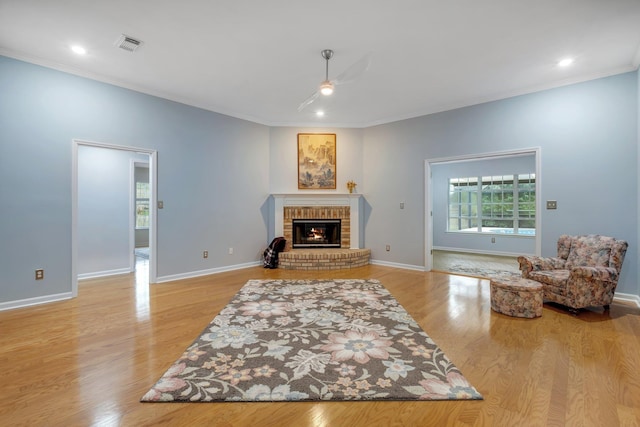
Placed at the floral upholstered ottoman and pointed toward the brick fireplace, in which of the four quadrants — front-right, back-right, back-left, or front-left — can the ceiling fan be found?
front-left

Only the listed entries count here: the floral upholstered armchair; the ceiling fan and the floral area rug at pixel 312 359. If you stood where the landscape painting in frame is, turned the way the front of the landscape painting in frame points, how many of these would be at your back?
0

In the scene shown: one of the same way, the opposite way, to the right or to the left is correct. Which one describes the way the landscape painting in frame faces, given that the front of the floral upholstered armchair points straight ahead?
to the left

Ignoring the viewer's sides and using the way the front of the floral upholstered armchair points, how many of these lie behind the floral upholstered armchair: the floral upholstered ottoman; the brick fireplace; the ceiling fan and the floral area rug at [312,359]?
0

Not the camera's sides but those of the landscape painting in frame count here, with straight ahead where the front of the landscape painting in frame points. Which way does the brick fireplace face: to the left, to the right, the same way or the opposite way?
the same way

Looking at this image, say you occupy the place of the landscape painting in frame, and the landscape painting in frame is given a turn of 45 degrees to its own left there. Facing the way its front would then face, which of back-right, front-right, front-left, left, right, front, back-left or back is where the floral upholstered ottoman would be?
front

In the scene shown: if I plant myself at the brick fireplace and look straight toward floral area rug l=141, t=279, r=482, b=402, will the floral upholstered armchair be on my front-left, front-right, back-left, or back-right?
front-left

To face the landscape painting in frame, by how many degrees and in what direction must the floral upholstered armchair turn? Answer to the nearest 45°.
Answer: approximately 45° to its right

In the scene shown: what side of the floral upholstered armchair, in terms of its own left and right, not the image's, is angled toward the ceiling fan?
front

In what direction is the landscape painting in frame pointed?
toward the camera

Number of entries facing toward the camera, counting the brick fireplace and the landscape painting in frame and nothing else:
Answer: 2

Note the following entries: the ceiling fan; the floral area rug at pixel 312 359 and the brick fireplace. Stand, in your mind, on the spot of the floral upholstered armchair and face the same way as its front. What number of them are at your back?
0

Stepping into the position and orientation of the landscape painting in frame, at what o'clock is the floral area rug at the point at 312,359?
The floral area rug is roughly at 12 o'clock from the landscape painting in frame.

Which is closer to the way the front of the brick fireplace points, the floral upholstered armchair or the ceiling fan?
the ceiling fan

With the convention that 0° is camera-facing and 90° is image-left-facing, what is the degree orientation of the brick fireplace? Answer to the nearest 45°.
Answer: approximately 0°

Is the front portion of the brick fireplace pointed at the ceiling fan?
yes

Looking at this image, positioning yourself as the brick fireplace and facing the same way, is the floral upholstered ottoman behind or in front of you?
in front

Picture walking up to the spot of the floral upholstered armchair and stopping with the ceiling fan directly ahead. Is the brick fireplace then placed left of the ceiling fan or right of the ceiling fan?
right

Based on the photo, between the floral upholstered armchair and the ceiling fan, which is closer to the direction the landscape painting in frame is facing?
the ceiling fan
